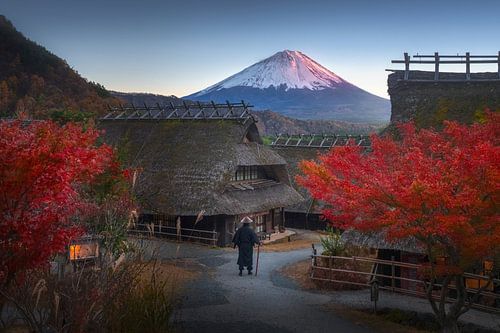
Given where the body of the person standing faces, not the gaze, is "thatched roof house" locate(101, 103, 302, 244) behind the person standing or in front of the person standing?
in front

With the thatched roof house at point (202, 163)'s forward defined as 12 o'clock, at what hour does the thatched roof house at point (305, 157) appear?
the thatched roof house at point (305, 157) is roughly at 9 o'clock from the thatched roof house at point (202, 163).

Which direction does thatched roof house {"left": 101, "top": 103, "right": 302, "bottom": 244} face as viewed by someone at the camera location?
facing the viewer and to the right of the viewer

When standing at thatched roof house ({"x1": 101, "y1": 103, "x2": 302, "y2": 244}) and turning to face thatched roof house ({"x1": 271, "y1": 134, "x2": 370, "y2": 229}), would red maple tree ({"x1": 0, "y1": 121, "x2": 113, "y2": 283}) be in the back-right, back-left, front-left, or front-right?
back-right

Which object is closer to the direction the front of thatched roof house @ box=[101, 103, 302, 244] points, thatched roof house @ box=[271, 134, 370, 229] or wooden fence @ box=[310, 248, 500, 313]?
the wooden fence

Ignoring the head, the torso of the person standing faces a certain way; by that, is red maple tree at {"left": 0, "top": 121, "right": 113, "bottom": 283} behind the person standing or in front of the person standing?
behind

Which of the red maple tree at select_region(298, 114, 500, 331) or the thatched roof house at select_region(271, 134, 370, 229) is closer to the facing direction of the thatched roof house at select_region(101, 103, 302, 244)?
the red maple tree

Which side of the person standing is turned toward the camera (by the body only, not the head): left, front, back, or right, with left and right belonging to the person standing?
back

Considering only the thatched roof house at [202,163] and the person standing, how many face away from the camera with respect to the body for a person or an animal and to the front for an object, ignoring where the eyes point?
1

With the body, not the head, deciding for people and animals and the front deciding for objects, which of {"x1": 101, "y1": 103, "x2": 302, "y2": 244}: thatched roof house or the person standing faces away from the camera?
the person standing

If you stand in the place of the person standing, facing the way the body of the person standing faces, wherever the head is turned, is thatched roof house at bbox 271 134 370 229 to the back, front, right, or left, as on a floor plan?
front

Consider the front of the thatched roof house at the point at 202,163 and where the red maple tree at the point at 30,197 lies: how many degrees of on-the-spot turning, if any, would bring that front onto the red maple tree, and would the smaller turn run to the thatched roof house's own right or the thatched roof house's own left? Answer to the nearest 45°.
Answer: approximately 45° to the thatched roof house's own right

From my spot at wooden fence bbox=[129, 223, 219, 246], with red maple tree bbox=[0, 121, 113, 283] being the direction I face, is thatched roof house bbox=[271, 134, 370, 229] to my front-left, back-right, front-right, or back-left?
back-left

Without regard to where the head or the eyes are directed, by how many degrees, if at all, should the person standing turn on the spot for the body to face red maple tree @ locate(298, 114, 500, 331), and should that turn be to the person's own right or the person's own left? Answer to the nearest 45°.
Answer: approximately 135° to the person's own right

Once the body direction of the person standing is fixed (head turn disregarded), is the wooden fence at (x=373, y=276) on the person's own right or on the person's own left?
on the person's own right
